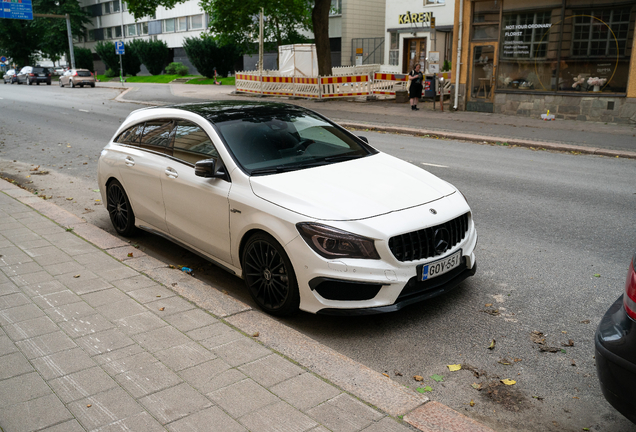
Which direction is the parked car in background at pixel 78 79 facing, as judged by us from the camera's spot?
facing away from the viewer and to the left of the viewer

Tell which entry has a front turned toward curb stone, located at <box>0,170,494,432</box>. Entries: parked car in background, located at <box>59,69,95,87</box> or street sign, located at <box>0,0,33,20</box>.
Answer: the street sign

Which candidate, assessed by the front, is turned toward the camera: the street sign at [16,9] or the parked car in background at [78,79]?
the street sign

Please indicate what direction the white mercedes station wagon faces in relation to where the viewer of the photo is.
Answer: facing the viewer and to the right of the viewer

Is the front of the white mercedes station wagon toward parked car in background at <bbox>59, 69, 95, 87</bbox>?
no

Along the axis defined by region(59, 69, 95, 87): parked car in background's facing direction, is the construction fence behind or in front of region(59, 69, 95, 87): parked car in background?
behind

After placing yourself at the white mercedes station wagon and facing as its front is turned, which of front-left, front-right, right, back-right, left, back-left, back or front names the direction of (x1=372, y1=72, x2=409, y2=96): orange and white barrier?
back-left

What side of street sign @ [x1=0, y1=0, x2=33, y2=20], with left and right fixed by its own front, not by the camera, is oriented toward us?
front

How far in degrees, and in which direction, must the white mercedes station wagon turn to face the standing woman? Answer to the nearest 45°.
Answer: approximately 135° to its left

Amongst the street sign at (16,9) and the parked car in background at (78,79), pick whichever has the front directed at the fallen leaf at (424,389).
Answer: the street sign

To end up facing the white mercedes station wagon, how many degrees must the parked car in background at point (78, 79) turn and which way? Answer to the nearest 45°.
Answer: approximately 135° to its left

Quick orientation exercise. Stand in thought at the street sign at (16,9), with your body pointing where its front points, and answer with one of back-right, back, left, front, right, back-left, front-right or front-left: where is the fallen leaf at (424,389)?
front

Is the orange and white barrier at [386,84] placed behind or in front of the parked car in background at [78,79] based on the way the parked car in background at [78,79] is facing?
behind

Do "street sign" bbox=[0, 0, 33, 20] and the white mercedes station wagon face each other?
no

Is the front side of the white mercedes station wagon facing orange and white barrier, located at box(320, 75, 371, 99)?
no

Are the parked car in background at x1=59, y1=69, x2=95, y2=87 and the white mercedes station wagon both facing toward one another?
no
